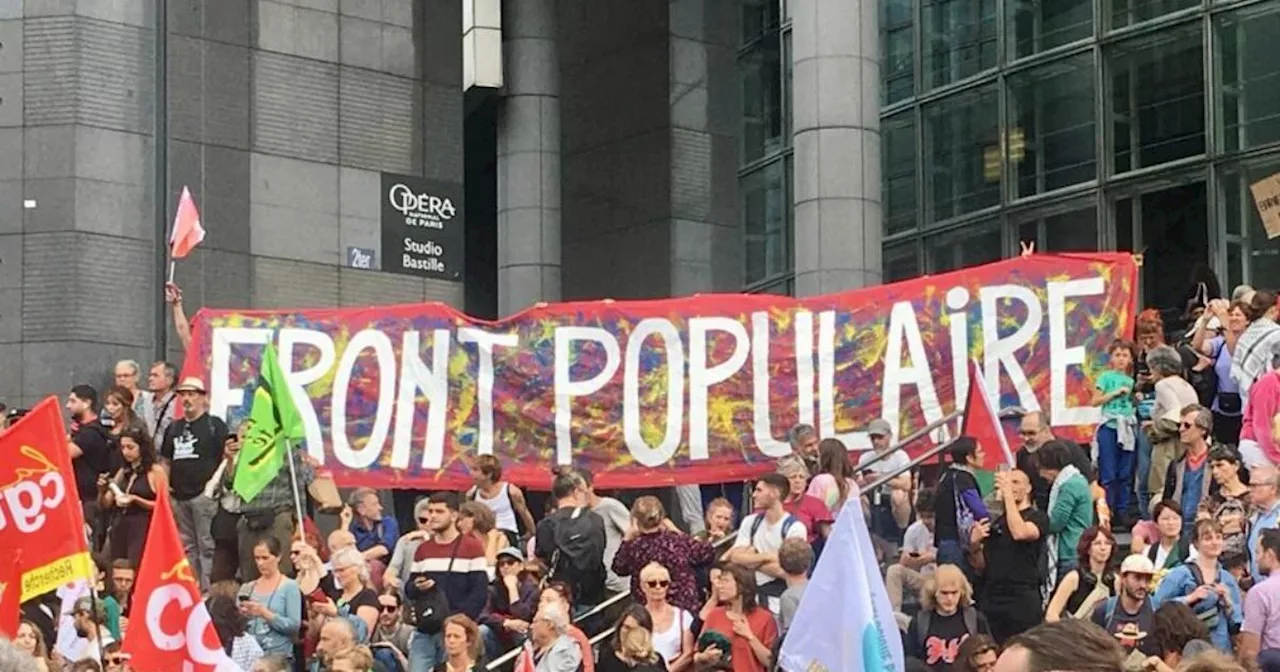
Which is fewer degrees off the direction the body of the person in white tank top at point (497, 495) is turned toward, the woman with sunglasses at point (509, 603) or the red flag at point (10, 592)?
the red flag

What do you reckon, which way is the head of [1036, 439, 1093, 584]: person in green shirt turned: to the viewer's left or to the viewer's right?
to the viewer's left
